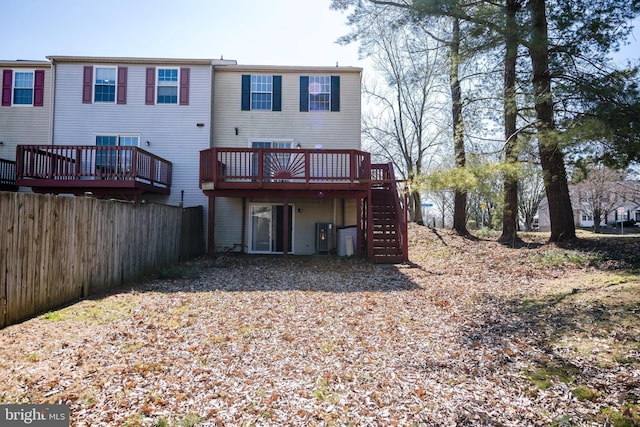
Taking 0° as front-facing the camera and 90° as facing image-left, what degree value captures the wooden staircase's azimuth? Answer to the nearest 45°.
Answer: approximately 0°

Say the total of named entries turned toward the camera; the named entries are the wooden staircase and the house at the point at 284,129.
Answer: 1

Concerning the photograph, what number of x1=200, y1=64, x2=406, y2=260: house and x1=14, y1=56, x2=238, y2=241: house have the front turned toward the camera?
0

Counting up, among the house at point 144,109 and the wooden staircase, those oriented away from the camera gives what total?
1

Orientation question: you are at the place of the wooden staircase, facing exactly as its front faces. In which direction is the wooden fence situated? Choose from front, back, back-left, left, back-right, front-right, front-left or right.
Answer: front-right

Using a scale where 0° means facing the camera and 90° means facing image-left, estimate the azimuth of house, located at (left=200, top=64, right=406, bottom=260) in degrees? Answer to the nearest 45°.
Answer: approximately 180°

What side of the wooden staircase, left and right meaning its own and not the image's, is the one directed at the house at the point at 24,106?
right

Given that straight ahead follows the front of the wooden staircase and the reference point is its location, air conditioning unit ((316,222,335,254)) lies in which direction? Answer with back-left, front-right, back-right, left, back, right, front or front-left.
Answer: back-right

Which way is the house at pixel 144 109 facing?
away from the camera
